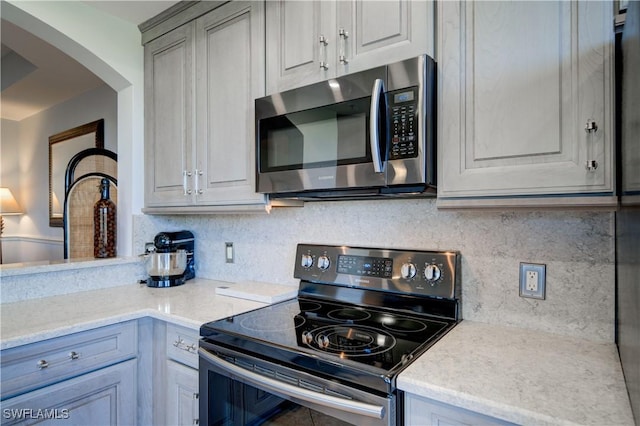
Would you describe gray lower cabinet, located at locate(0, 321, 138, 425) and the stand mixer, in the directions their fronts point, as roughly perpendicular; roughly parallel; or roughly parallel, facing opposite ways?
roughly perpendicular

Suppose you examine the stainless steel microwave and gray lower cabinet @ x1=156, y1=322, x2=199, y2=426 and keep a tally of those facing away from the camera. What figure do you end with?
0

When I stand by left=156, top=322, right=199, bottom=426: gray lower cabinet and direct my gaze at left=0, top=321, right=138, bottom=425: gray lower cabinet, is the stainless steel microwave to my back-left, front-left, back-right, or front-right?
back-left

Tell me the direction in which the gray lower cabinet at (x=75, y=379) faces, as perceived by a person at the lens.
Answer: facing the viewer and to the right of the viewer

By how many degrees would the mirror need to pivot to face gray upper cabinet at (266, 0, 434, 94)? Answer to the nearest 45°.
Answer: approximately 45° to its left

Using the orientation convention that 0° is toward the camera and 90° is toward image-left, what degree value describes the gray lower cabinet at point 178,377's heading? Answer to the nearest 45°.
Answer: approximately 45°

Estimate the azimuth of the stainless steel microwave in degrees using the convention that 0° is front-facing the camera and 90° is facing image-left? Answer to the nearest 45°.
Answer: approximately 45°

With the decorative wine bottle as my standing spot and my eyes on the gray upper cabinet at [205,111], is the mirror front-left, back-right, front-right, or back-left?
back-left
